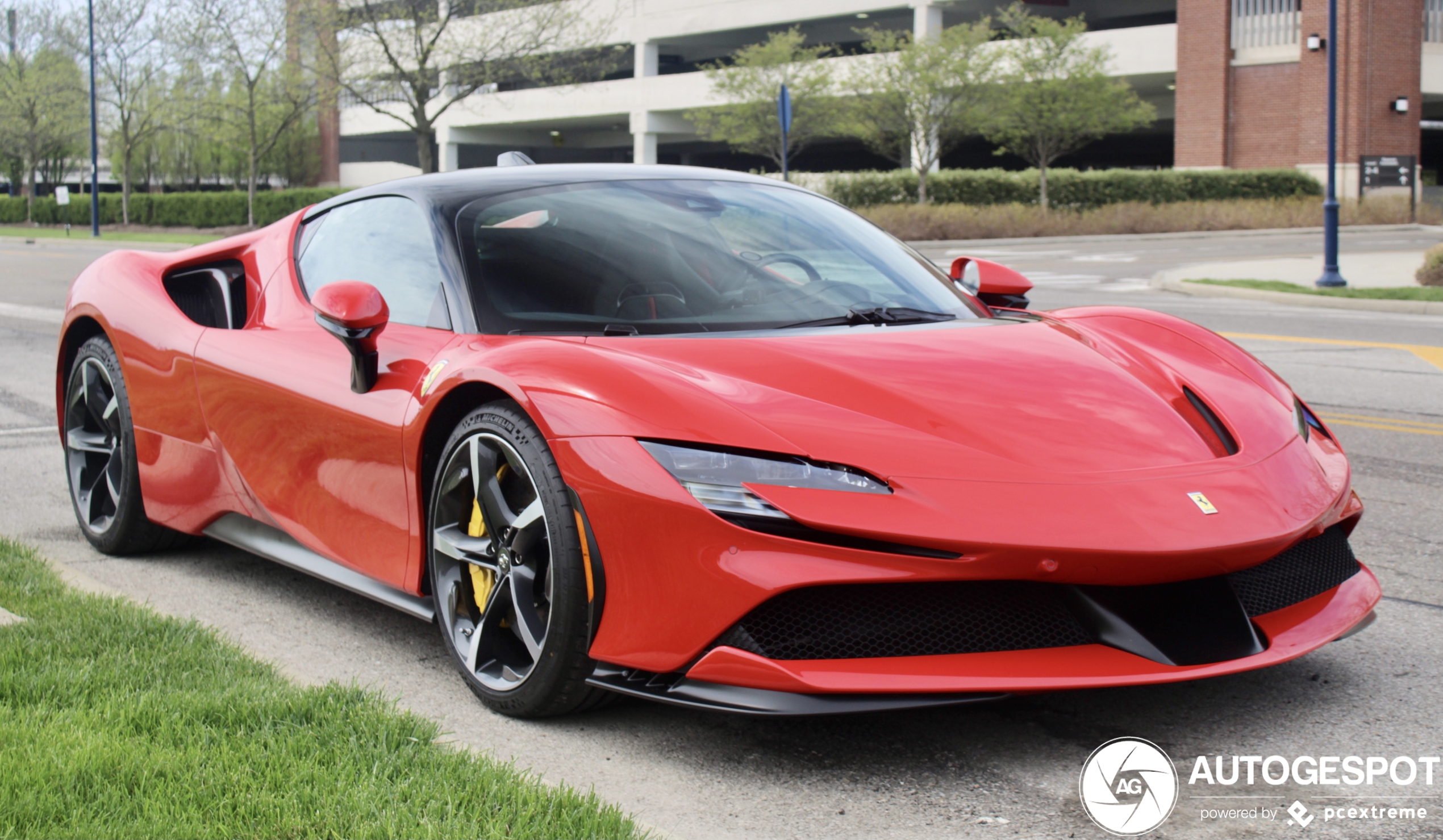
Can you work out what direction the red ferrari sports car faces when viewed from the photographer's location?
facing the viewer and to the right of the viewer

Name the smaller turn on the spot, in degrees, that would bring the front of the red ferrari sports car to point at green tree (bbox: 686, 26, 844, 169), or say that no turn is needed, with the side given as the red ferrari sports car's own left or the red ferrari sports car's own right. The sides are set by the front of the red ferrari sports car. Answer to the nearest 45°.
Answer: approximately 135° to the red ferrari sports car's own left

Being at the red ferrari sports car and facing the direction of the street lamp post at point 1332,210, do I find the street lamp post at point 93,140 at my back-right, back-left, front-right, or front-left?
front-left

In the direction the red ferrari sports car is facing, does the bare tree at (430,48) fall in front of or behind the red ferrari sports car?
behind

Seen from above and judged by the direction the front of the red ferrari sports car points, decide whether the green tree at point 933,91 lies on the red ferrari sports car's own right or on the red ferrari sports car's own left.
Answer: on the red ferrari sports car's own left

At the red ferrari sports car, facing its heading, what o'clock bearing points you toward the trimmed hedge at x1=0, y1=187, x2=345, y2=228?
The trimmed hedge is roughly at 7 o'clock from the red ferrari sports car.

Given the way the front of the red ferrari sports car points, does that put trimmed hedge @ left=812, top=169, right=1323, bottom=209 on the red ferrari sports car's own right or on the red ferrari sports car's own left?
on the red ferrari sports car's own left

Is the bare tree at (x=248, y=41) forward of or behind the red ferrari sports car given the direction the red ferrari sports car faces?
behind

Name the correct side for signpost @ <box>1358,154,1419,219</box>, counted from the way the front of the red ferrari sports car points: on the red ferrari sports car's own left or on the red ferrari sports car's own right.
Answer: on the red ferrari sports car's own left
